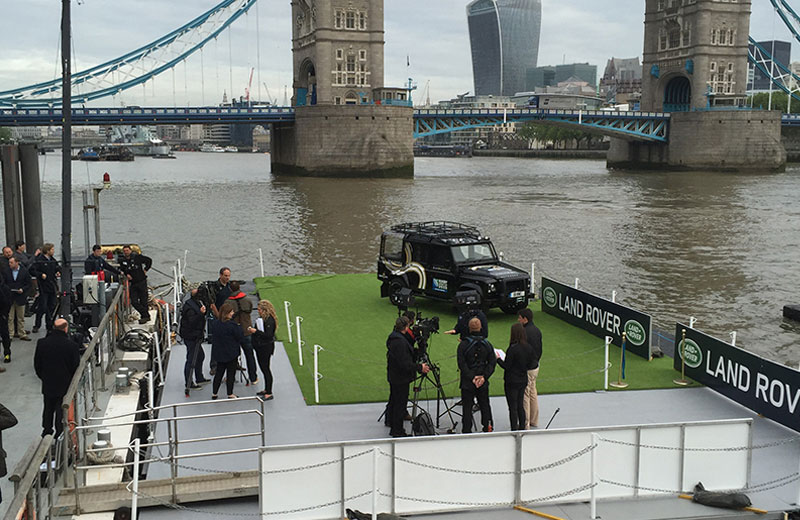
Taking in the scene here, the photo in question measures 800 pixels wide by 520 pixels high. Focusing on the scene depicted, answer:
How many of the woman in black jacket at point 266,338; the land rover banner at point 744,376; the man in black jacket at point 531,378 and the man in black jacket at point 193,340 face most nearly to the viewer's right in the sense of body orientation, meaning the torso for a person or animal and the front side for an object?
1

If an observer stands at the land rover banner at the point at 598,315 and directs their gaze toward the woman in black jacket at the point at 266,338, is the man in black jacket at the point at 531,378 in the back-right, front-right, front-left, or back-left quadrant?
front-left

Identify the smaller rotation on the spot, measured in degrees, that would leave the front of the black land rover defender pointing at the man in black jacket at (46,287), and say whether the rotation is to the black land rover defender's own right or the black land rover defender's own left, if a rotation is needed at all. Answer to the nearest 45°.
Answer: approximately 90° to the black land rover defender's own right

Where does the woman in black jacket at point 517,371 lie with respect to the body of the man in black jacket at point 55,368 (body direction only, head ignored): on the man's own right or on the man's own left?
on the man's own right

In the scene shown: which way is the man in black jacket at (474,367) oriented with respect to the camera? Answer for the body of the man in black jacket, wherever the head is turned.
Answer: away from the camera

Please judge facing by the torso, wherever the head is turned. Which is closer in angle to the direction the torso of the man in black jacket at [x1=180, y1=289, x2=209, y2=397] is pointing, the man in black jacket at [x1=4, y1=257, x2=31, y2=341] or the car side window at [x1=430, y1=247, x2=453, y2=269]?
the car side window

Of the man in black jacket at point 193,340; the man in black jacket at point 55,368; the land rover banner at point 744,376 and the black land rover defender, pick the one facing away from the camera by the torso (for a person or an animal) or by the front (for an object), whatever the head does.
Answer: the man in black jacket at point 55,368

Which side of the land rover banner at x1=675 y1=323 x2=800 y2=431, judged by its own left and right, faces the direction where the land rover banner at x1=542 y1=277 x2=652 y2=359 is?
right

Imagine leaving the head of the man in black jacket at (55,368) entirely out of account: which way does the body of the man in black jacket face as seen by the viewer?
away from the camera

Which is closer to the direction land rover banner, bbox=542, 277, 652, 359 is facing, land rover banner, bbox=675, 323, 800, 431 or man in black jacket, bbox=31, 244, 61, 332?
the man in black jacket

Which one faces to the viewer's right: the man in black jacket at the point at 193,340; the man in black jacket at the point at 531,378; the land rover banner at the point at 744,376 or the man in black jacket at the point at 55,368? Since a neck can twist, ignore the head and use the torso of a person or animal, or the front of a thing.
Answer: the man in black jacket at the point at 193,340

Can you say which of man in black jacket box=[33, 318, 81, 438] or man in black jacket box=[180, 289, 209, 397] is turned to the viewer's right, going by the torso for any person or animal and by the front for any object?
the man in black jacket box=[180, 289, 209, 397]

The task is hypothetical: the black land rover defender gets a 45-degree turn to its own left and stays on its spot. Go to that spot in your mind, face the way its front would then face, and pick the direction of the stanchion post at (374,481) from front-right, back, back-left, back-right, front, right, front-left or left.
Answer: right
